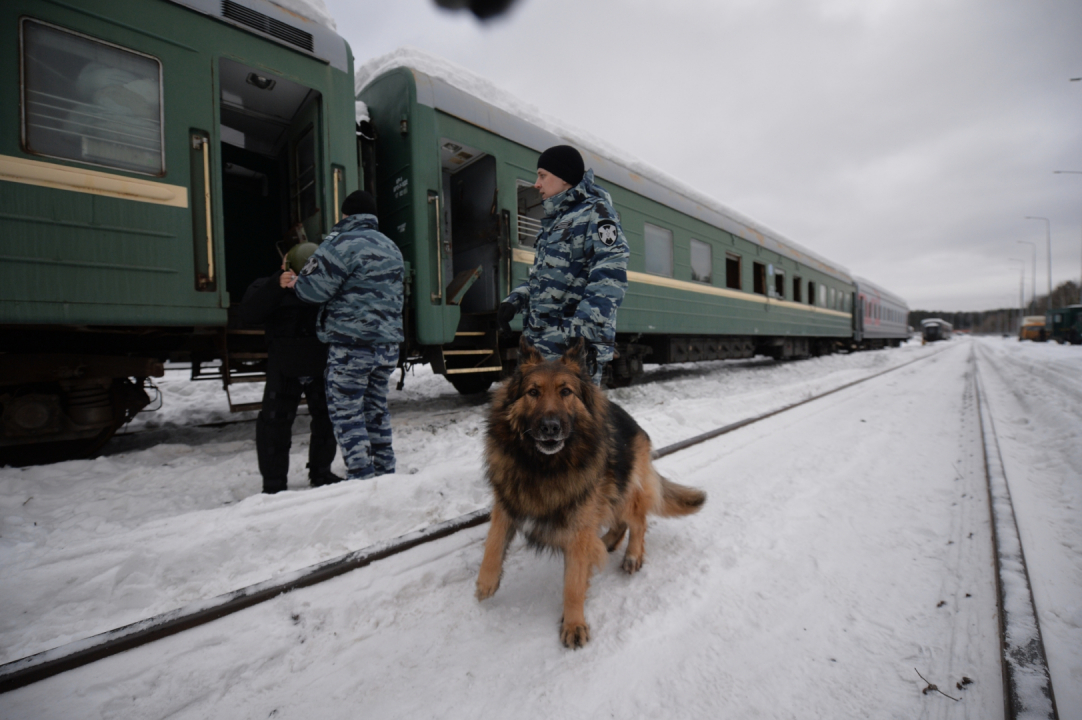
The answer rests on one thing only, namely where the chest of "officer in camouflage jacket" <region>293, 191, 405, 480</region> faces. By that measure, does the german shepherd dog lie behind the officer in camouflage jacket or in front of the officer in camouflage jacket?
behind

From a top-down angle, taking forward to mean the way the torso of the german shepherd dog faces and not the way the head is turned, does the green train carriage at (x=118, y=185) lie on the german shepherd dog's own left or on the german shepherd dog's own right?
on the german shepherd dog's own right

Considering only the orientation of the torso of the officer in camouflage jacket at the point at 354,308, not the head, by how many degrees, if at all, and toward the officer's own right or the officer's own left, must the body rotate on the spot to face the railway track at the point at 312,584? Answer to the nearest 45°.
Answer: approximately 135° to the officer's own left

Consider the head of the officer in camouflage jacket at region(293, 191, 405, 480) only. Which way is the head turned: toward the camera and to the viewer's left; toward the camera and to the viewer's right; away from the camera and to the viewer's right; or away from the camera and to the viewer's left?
away from the camera and to the viewer's left

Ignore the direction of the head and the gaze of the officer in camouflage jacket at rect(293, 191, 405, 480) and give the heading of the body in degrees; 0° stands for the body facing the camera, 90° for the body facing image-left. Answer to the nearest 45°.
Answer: approximately 135°

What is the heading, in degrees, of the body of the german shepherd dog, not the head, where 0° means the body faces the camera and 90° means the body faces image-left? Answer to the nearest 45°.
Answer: approximately 45°

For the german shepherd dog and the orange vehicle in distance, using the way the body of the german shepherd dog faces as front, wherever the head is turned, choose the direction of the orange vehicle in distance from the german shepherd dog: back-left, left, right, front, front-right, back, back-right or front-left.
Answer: back

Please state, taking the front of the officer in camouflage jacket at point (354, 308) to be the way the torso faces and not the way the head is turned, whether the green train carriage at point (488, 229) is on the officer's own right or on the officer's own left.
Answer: on the officer's own right

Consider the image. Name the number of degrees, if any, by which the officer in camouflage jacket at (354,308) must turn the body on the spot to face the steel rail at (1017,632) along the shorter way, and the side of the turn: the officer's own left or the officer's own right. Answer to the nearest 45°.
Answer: approximately 180°
